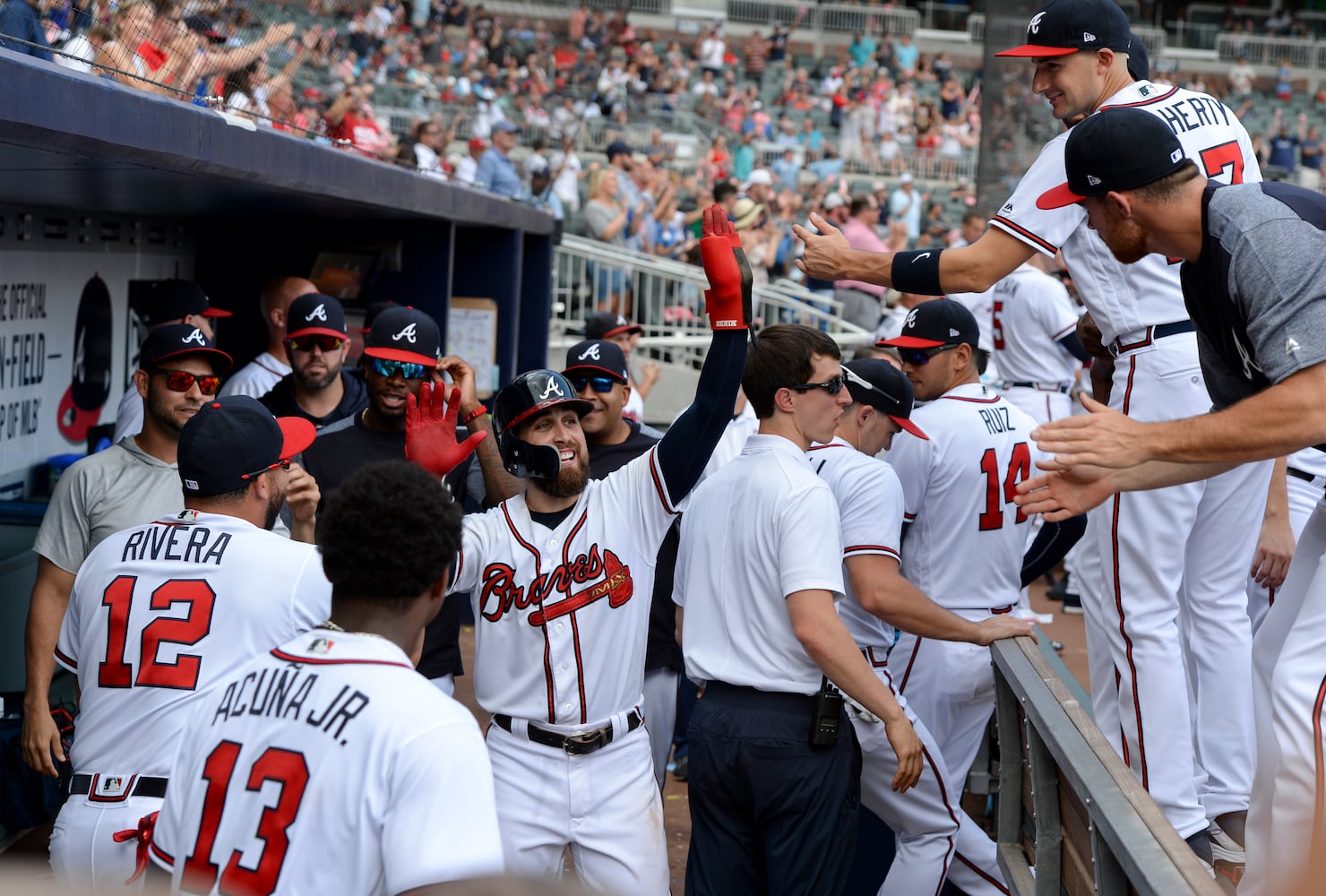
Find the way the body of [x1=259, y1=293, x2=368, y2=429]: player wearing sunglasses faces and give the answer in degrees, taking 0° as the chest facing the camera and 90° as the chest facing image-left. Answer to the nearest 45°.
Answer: approximately 0°

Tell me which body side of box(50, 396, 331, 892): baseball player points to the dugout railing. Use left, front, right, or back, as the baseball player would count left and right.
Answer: right

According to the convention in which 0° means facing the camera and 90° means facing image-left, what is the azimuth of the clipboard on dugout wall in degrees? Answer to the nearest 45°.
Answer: approximately 0°

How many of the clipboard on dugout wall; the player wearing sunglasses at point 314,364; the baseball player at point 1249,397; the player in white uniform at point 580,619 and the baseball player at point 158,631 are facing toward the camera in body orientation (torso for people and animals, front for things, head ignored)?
3

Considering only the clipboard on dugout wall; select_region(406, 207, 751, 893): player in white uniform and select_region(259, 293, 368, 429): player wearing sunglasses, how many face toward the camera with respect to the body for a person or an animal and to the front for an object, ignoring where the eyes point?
3

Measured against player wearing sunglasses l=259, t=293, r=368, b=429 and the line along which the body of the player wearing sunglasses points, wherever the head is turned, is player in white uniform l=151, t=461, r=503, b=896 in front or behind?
in front

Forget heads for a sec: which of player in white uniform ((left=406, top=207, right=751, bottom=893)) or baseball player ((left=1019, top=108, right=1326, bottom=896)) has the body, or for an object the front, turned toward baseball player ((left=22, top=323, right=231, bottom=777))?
baseball player ((left=1019, top=108, right=1326, bottom=896))

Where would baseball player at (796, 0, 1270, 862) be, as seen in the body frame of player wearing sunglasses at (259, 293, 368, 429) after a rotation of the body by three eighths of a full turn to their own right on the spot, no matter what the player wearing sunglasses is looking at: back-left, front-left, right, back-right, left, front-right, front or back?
back

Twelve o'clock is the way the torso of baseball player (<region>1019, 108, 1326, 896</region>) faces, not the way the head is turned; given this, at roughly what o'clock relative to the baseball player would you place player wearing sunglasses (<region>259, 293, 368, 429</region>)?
The player wearing sunglasses is roughly at 1 o'clock from the baseball player.

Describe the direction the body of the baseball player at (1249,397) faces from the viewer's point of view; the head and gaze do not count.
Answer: to the viewer's left

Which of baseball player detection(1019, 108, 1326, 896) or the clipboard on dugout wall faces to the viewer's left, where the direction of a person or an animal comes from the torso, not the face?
the baseball player

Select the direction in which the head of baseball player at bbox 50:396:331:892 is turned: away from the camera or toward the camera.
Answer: away from the camera

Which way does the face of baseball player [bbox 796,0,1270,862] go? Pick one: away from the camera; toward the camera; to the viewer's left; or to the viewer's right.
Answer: to the viewer's left

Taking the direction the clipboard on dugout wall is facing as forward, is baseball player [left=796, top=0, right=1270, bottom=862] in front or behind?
in front

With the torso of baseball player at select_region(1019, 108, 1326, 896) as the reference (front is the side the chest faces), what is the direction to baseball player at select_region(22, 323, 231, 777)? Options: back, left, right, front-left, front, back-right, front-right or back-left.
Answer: front

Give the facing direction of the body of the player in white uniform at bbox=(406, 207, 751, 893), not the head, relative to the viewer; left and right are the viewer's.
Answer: facing the viewer

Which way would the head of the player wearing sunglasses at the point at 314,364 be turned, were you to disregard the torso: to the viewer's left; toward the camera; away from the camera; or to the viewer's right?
toward the camera

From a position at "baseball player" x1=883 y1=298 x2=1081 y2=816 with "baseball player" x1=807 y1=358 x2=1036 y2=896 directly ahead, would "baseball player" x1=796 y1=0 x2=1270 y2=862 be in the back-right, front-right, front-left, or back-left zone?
front-left
